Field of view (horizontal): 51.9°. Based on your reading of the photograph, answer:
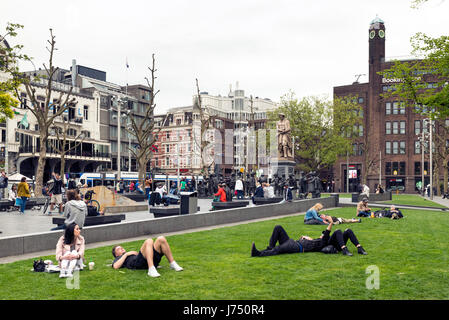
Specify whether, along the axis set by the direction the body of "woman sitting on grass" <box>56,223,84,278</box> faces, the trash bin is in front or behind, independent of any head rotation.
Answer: behind

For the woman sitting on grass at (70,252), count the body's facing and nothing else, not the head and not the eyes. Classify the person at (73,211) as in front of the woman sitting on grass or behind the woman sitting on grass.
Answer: behind

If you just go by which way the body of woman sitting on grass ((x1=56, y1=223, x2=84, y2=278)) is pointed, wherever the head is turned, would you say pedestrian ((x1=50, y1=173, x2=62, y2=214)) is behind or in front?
behind

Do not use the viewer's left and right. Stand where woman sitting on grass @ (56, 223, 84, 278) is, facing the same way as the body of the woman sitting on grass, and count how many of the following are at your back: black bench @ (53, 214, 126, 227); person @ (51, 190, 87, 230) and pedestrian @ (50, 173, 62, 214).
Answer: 3

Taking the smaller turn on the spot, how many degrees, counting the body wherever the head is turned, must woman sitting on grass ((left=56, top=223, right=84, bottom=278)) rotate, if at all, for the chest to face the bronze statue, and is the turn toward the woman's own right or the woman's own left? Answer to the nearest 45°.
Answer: approximately 135° to the woman's own left

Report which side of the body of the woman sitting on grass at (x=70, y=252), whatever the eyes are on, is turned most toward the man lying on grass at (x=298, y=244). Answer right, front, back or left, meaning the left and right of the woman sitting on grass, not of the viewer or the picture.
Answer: left

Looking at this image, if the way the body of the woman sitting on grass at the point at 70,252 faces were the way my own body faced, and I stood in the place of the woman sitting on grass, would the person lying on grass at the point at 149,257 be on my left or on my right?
on my left

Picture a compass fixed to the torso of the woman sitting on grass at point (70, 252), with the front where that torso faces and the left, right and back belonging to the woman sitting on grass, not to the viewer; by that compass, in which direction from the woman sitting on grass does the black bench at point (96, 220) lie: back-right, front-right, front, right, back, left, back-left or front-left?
back

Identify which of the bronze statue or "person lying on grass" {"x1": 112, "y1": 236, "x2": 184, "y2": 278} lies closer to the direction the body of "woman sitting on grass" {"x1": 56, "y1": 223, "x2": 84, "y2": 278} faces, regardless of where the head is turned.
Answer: the person lying on grass
